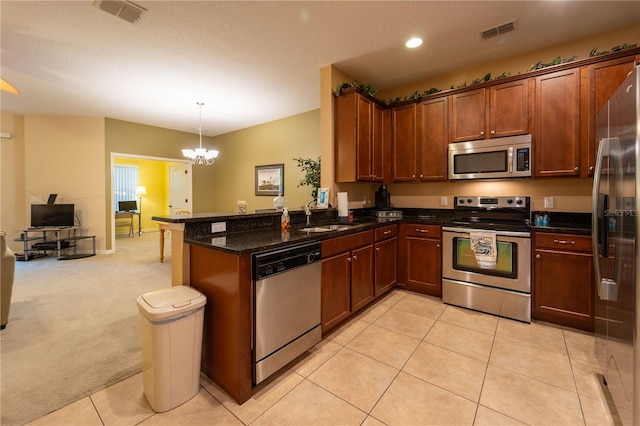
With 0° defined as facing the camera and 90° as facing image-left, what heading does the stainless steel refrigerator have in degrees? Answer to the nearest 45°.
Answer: approximately 90°

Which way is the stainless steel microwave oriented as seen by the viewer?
toward the camera

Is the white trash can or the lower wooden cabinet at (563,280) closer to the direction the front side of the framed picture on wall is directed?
the white trash can

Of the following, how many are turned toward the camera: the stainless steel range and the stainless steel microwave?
2

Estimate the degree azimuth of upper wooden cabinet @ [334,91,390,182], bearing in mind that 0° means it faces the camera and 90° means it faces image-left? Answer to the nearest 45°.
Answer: approximately 315°

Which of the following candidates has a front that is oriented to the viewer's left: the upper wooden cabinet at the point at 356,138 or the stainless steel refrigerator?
the stainless steel refrigerator

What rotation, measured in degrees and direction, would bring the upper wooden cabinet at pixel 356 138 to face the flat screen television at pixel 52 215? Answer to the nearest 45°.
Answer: approximately 135° to its right

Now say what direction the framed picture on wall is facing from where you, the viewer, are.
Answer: facing the viewer and to the left of the viewer

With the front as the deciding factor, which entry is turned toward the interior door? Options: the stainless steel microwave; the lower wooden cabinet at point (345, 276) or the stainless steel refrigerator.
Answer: the stainless steel refrigerator

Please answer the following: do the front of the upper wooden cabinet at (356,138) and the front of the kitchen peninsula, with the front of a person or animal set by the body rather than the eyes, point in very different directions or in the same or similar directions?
same or similar directions

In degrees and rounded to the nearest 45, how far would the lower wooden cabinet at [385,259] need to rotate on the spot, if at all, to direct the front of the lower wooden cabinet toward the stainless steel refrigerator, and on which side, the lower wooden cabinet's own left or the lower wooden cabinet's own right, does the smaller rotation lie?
0° — it already faces it

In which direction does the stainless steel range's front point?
toward the camera
